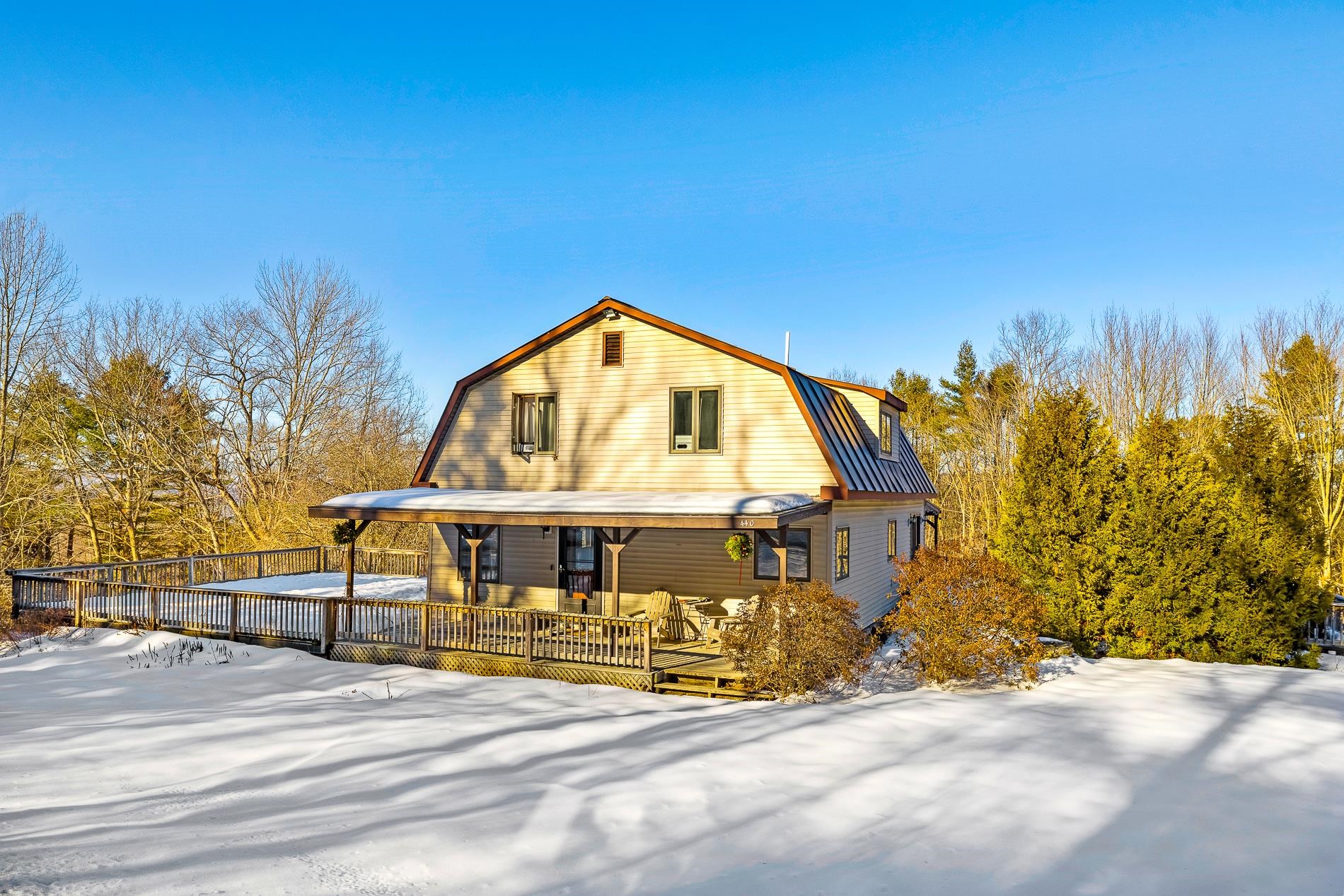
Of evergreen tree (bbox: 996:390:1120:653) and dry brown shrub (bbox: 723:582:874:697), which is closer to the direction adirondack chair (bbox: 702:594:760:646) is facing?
the dry brown shrub

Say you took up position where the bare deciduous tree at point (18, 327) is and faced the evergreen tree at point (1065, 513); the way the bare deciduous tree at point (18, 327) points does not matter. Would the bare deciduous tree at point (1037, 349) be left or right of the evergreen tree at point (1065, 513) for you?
left

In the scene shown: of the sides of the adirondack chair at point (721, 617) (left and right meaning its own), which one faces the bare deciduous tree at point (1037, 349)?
back

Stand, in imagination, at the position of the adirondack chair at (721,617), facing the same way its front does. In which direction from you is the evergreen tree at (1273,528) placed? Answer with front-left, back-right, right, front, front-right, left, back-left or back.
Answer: back-left

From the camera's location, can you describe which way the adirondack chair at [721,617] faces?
facing the viewer and to the left of the viewer

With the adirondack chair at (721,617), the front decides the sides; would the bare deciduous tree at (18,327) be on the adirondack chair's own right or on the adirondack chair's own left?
on the adirondack chair's own right

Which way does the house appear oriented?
toward the camera
